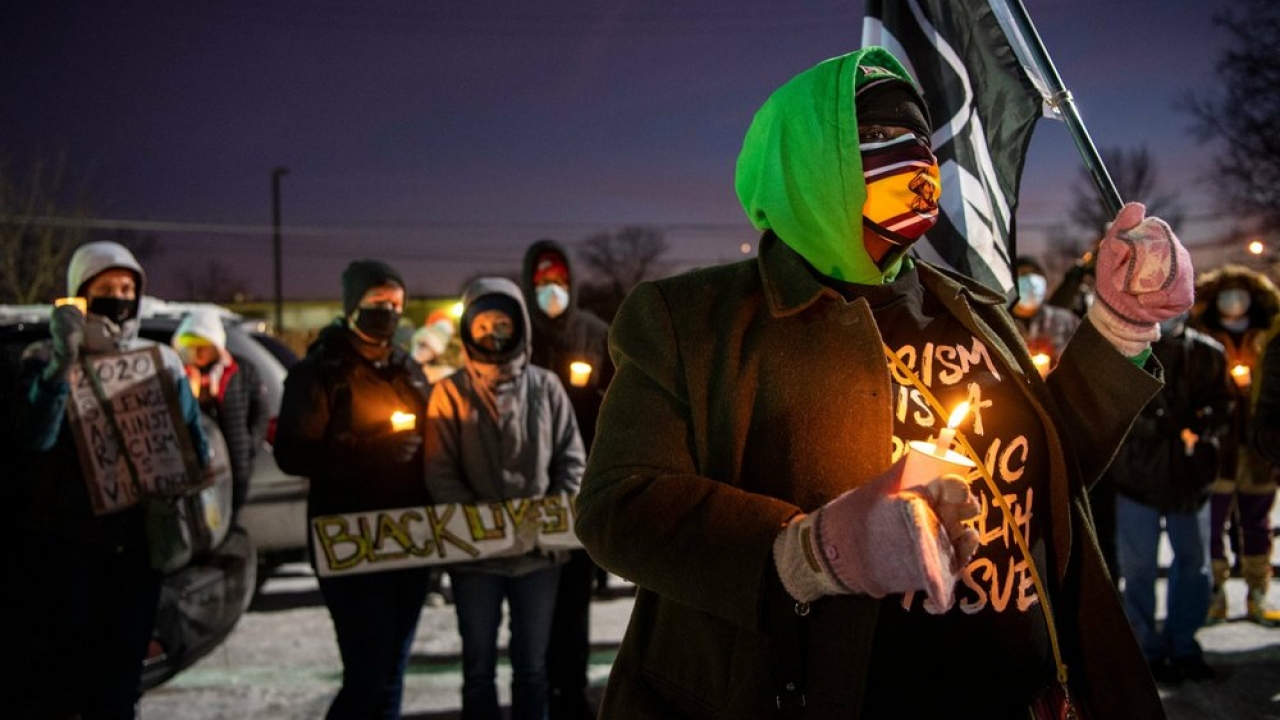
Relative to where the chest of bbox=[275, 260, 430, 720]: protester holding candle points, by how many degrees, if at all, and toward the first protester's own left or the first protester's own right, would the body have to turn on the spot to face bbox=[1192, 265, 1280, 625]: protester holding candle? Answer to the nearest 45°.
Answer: approximately 45° to the first protester's own left

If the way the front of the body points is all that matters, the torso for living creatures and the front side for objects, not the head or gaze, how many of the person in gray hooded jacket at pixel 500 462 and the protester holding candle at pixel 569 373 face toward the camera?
2

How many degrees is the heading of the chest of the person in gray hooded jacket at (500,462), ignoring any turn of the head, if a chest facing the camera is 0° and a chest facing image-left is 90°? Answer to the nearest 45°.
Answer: approximately 0°

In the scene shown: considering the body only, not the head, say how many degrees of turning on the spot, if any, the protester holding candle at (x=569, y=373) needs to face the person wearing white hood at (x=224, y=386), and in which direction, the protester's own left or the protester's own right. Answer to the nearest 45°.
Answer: approximately 135° to the protester's own right

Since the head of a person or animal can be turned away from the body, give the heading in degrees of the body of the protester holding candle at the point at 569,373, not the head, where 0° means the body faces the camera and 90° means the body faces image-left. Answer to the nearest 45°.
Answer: approximately 0°

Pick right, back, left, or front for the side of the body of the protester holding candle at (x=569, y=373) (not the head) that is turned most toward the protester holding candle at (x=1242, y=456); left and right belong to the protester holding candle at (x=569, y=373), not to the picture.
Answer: left

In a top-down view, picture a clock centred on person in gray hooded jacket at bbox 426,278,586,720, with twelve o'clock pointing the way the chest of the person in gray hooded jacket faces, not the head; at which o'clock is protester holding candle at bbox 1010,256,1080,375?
The protester holding candle is roughly at 8 o'clock from the person in gray hooded jacket.
